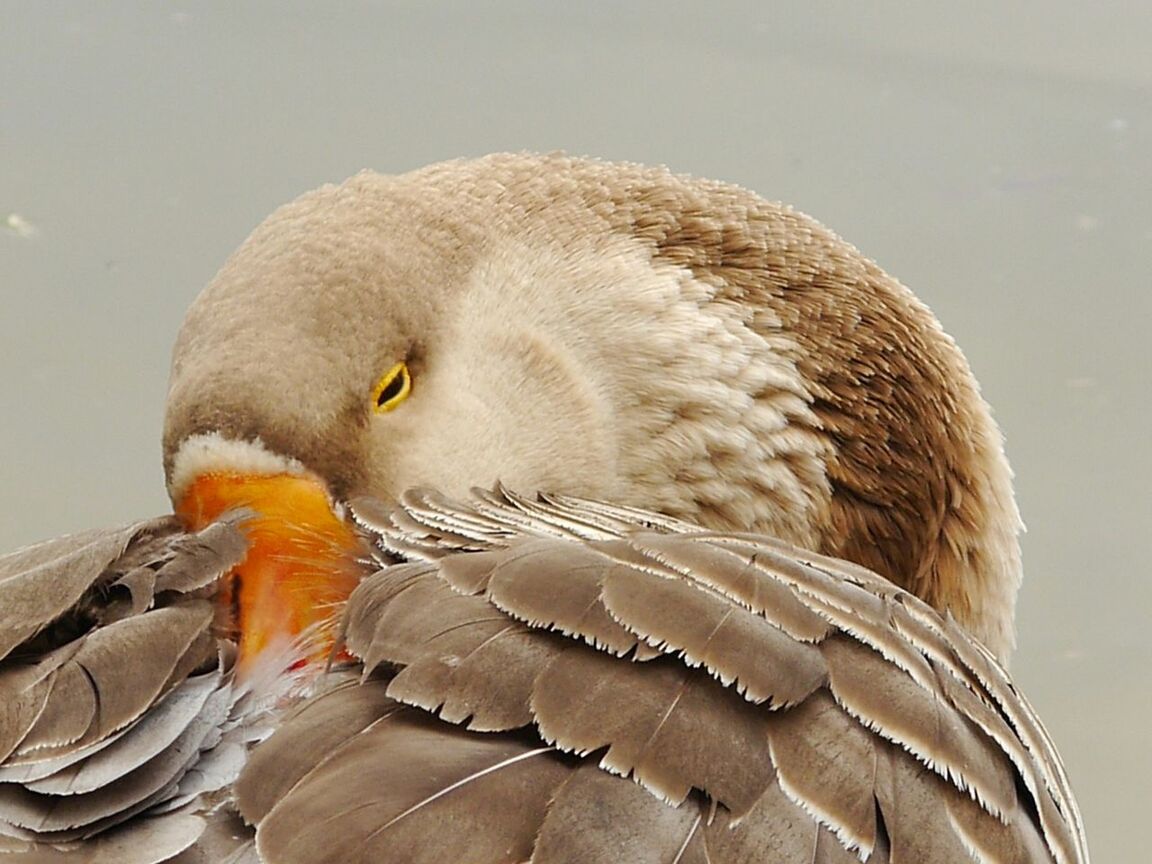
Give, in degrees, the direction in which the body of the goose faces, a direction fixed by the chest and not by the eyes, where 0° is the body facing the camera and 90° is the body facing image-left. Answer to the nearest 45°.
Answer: approximately 225°
